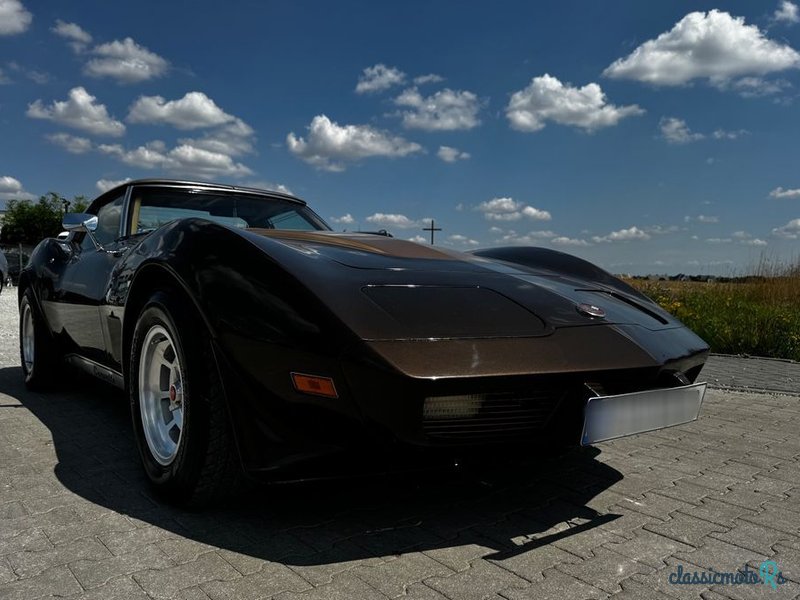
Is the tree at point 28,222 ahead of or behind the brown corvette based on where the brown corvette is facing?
behind

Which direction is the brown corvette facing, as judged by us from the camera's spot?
facing the viewer and to the right of the viewer
